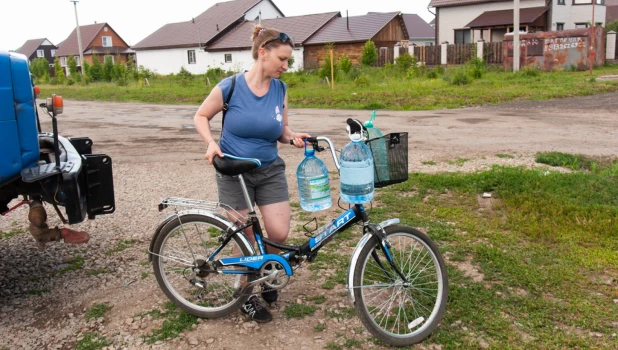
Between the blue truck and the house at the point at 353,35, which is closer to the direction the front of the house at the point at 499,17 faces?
the blue truck

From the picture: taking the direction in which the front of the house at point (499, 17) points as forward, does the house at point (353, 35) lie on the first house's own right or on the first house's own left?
on the first house's own right

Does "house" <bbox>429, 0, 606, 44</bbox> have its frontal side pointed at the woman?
yes

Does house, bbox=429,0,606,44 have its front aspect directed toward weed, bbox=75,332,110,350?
yes

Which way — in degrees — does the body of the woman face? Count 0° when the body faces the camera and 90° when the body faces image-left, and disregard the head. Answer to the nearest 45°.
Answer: approximately 315°

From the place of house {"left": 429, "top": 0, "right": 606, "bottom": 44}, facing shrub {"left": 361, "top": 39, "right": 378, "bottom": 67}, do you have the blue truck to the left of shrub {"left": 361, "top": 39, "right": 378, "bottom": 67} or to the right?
left
